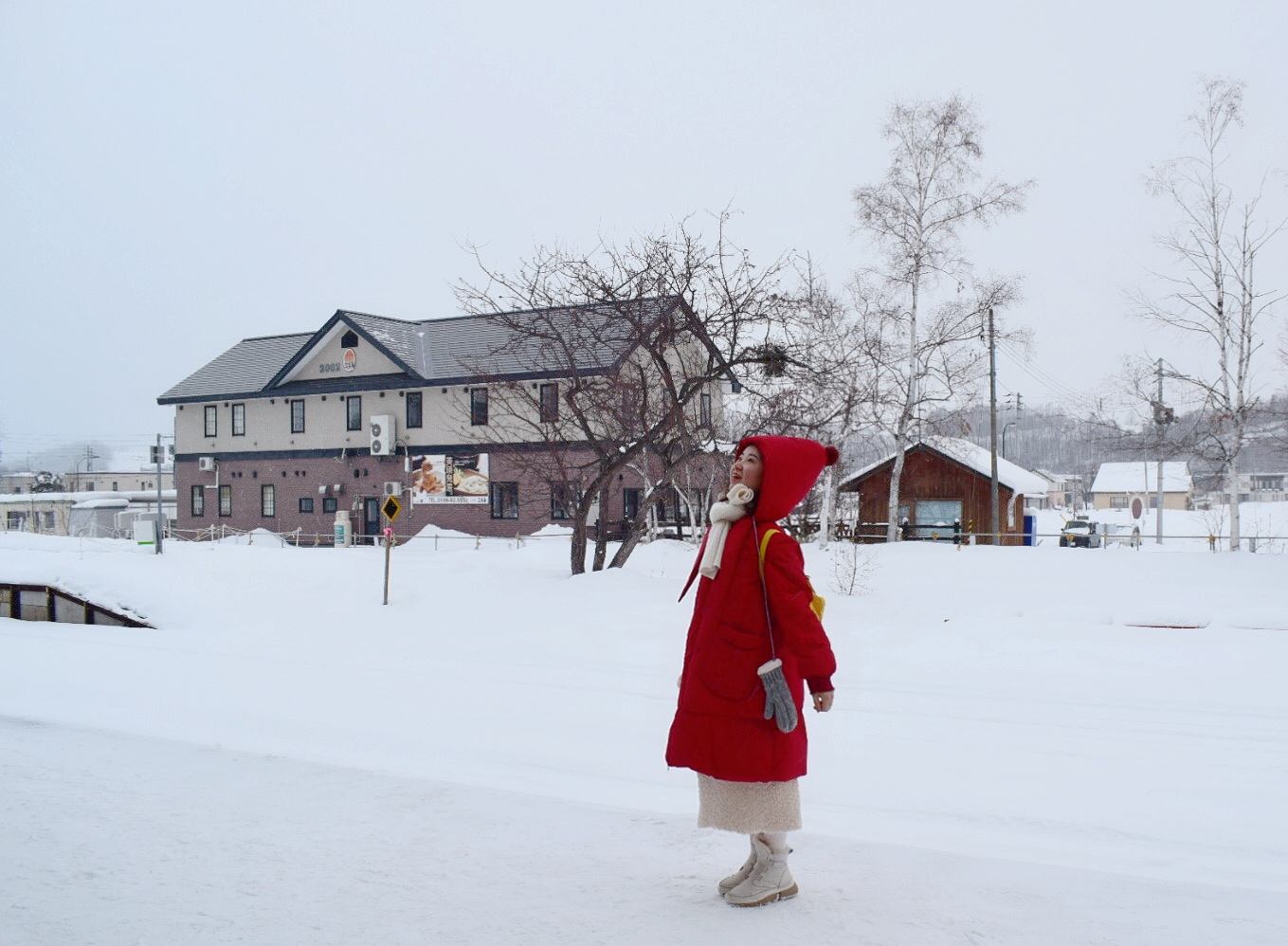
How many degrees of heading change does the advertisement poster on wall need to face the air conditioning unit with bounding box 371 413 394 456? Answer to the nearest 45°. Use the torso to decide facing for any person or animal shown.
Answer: approximately 135° to its right

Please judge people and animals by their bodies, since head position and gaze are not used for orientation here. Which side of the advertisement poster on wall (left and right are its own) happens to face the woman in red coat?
front

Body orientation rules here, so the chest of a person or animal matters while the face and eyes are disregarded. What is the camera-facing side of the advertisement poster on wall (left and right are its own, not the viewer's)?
front

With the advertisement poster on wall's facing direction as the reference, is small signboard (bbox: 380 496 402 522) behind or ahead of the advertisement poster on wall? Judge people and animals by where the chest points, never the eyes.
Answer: ahead

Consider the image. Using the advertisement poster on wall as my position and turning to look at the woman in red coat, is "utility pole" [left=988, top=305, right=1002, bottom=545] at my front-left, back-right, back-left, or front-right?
front-left

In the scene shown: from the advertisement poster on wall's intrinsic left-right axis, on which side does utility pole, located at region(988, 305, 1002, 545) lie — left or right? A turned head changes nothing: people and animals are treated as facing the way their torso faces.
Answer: on its left

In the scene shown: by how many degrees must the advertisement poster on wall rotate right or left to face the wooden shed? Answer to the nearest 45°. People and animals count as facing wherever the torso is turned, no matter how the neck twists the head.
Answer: approximately 90° to its left

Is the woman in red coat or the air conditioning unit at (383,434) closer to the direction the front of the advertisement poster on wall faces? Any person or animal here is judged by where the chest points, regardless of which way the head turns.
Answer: the woman in red coat
